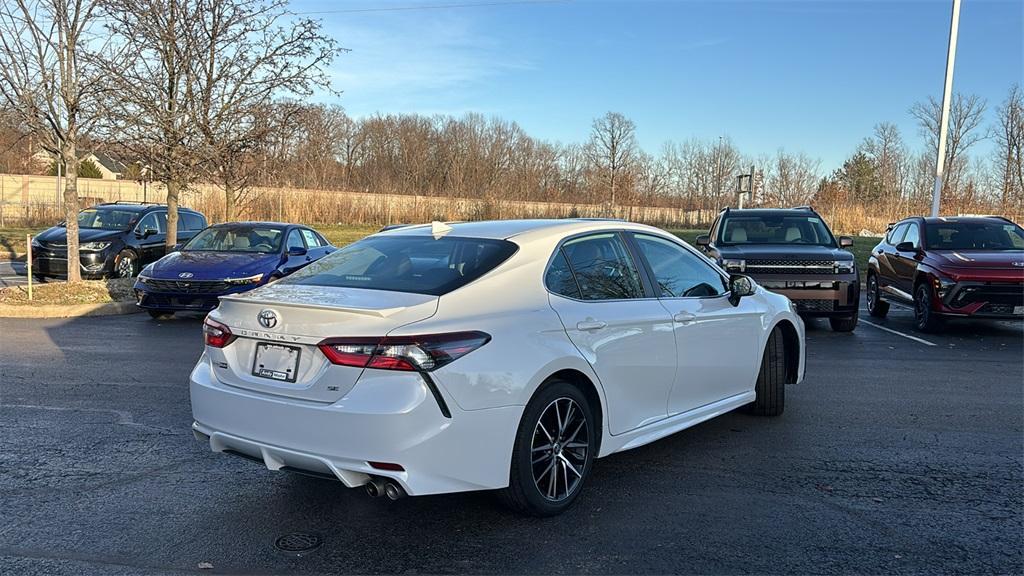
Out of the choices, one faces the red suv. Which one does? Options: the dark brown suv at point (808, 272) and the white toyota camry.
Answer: the white toyota camry

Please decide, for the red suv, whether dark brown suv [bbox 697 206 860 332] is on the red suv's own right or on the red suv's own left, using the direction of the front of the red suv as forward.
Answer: on the red suv's own right

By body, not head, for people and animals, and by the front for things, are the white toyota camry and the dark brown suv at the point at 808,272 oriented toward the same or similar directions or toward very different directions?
very different directions

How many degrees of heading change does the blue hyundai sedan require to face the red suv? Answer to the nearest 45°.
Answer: approximately 135° to its left

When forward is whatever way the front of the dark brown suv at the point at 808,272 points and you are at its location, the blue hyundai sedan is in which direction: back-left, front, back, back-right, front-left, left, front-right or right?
right

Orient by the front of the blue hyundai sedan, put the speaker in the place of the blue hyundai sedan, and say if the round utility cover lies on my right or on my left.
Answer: on my left

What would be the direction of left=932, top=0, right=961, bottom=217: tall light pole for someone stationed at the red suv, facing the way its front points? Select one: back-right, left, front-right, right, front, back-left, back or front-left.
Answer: back-left

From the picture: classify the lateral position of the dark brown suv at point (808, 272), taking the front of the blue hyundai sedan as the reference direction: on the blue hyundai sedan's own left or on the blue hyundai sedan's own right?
on the blue hyundai sedan's own left

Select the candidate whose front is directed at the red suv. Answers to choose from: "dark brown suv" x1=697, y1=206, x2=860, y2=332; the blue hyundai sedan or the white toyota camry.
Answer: the white toyota camry

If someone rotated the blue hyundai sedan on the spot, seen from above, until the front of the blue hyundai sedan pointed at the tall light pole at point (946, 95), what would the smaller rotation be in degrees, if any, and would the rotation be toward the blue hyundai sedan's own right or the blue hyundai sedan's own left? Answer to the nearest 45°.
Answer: approximately 135° to the blue hyundai sedan's own left

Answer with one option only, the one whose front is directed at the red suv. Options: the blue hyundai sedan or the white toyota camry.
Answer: the white toyota camry

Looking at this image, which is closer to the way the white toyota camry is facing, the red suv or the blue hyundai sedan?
the red suv

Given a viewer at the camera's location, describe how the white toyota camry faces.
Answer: facing away from the viewer and to the right of the viewer

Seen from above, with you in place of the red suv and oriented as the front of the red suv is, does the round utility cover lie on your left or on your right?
on your right

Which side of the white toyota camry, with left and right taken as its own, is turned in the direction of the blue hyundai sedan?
left

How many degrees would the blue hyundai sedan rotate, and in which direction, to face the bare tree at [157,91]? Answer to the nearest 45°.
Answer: approximately 135° to its right

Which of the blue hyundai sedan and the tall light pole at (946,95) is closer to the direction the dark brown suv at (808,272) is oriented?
the blue hyundai sedan

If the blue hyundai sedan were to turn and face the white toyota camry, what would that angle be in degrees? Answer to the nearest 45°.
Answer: approximately 45° to its left
